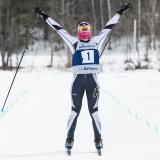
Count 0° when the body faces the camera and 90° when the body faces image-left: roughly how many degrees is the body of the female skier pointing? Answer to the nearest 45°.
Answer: approximately 0°
